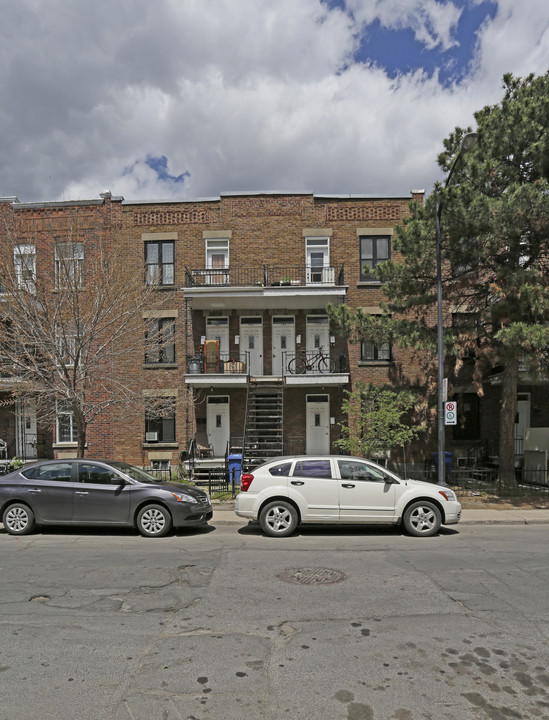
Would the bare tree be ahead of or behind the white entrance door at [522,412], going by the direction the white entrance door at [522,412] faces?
ahead

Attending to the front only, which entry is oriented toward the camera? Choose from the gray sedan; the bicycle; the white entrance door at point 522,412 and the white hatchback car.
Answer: the white entrance door

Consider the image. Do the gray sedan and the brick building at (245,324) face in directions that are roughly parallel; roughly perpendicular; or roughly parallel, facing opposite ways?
roughly perpendicular

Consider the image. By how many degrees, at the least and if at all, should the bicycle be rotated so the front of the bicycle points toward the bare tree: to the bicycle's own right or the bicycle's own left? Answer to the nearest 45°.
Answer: approximately 135° to the bicycle's own right

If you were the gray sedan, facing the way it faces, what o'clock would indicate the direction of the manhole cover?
The manhole cover is roughly at 2 o'clock from the gray sedan.

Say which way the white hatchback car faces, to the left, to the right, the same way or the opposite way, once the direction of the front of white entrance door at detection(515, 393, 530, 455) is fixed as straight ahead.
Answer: to the left

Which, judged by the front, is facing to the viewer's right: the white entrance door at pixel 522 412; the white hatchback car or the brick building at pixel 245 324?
the white hatchback car

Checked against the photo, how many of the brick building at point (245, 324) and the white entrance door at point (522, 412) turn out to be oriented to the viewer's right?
0

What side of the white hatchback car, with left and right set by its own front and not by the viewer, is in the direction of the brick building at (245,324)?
left

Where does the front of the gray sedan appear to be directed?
to the viewer's right

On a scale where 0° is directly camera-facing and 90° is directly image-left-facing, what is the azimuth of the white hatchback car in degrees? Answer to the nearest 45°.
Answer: approximately 270°

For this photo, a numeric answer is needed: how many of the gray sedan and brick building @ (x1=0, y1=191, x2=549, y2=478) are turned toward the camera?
1
